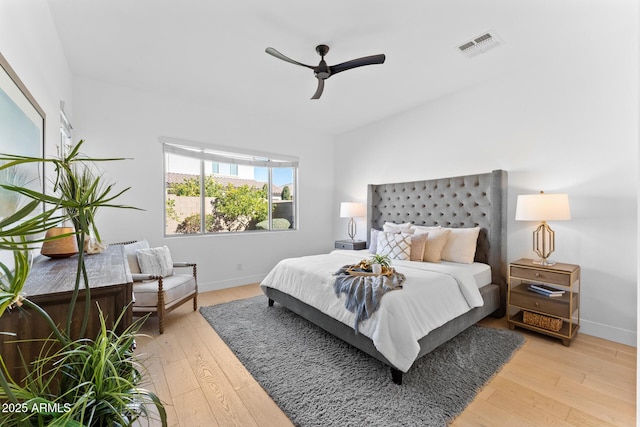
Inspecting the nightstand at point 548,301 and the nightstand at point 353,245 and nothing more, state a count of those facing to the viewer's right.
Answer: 0

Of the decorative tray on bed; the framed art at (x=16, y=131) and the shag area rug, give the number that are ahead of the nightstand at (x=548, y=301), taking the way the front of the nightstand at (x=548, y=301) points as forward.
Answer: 3

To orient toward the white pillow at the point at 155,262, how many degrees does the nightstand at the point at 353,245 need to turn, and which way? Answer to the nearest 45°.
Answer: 0° — it already faces it

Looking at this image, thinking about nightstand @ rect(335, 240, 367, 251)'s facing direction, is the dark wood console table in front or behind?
in front

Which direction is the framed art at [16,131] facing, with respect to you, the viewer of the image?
facing to the right of the viewer

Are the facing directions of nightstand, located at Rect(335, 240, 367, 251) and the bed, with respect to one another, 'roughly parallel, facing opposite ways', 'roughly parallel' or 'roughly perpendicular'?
roughly parallel

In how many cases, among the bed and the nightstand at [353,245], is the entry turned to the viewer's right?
0

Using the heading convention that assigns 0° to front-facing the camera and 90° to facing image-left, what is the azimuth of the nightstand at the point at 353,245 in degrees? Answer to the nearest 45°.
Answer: approximately 45°

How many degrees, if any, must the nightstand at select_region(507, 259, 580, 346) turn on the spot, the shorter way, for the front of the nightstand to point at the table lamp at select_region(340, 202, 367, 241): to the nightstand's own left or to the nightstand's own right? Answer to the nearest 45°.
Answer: approximately 45° to the nightstand's own right

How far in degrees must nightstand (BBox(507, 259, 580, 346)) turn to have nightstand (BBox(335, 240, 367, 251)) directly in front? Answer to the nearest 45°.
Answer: approximately 45° to its right

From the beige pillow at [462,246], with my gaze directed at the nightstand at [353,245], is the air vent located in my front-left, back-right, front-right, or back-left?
back-left

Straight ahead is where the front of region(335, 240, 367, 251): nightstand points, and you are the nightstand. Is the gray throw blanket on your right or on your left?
on your left

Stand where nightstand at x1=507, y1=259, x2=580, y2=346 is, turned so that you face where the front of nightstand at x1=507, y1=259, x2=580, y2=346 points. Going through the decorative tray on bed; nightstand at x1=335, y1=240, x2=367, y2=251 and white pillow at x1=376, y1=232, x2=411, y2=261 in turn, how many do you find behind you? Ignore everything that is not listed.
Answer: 0

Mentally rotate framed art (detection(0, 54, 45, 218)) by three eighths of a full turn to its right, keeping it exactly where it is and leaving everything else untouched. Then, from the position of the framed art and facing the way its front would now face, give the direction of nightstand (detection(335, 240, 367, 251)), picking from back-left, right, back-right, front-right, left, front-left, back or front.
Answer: back-left

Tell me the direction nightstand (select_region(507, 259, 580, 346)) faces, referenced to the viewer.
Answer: facing the viewer and to the left of the viewer

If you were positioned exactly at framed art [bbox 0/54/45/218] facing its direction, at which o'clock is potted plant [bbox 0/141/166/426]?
The potted plant is roughly at 3 o'clock from the framed art.
